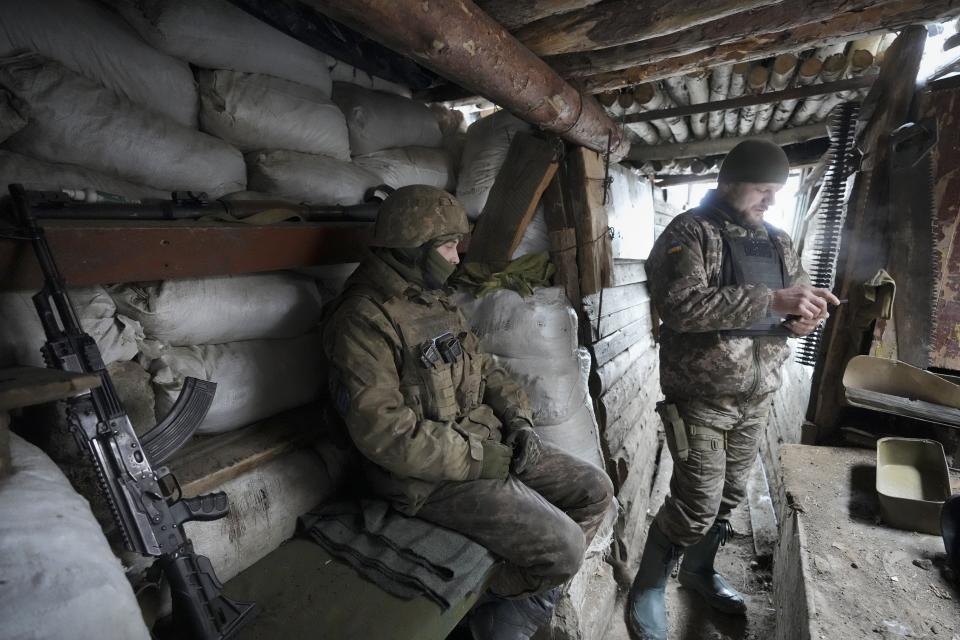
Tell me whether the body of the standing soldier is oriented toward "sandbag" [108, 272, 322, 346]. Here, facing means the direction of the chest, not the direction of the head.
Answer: no

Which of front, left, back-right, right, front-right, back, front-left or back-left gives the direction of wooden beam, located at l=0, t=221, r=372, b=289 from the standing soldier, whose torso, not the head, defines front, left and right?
right

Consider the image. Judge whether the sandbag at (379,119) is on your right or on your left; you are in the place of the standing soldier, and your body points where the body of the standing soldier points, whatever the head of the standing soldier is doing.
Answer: on your right

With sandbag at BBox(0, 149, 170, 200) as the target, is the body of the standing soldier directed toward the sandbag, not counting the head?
no

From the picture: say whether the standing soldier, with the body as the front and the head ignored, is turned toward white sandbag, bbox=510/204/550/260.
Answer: no

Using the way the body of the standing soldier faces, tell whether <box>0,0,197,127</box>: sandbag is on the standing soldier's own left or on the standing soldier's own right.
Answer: on the standing soldier's own right

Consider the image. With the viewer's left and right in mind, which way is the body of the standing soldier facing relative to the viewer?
facing the viewer and to the right of the viewer
